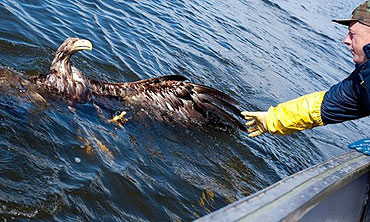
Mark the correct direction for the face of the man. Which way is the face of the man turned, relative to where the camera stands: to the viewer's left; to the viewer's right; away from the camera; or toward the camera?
to the viewer's left

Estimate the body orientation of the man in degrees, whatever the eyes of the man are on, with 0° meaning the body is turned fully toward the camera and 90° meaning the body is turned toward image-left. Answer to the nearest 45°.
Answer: approximately 90°
